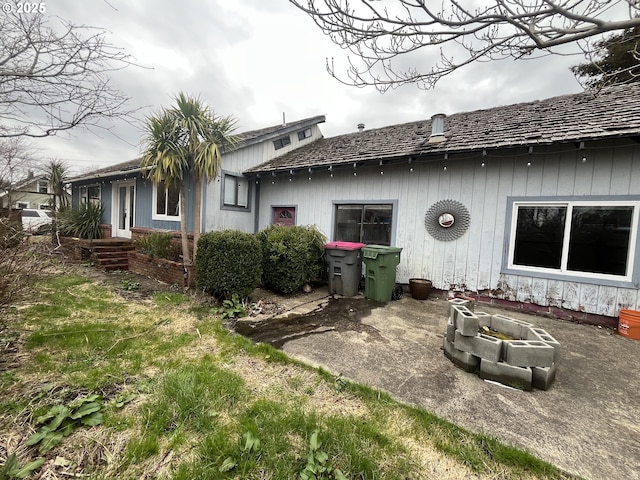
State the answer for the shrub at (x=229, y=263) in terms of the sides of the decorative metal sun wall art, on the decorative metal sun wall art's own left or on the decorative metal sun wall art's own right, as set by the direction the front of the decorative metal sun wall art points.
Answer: on the decorative metal sun wall art's own right

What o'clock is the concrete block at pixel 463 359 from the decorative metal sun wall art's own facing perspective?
The concrete block is roughly at 12 o'clock from the decorative metal sun wall art.

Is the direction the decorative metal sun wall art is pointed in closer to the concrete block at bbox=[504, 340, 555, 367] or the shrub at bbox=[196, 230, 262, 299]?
the concrete block

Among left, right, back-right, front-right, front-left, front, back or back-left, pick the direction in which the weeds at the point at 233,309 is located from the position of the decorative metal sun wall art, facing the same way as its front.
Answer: front-right

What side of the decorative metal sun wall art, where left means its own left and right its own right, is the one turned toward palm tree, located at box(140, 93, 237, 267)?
right

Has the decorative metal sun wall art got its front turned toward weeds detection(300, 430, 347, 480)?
yes

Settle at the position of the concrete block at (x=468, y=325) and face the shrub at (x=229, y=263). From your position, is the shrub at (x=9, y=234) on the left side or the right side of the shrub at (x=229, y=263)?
left

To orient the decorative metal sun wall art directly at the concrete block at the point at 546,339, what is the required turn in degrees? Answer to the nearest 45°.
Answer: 0° — it already faces it

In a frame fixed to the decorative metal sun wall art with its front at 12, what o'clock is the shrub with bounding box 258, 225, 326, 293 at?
The shrub is roughly at 2 o'clock from the decorative metal sun wall art.

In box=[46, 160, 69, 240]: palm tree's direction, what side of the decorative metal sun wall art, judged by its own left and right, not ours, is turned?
right

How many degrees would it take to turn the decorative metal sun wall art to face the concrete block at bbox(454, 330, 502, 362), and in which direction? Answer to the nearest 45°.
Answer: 0° — it already faces it

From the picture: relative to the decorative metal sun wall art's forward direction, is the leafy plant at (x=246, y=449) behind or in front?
in front

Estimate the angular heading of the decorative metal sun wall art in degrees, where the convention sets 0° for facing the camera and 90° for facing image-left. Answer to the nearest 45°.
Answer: approximately 0°
